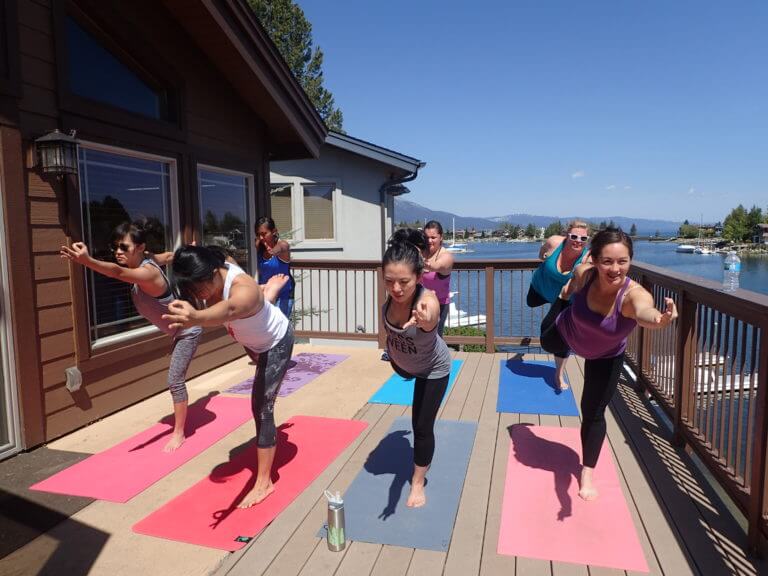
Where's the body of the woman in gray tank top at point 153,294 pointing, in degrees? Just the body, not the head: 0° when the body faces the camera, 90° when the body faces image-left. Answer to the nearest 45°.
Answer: approximately 45°

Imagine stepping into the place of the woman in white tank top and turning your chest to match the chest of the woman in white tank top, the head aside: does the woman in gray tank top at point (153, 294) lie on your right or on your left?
on your right

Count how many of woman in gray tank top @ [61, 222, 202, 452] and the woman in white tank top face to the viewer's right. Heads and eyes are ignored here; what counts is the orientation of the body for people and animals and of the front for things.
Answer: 0

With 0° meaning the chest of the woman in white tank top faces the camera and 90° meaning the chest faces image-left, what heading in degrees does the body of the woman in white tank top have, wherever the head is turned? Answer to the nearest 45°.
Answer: approximately 45°

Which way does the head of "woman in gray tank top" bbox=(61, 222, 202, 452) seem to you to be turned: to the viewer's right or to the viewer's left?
to the viewer's left
